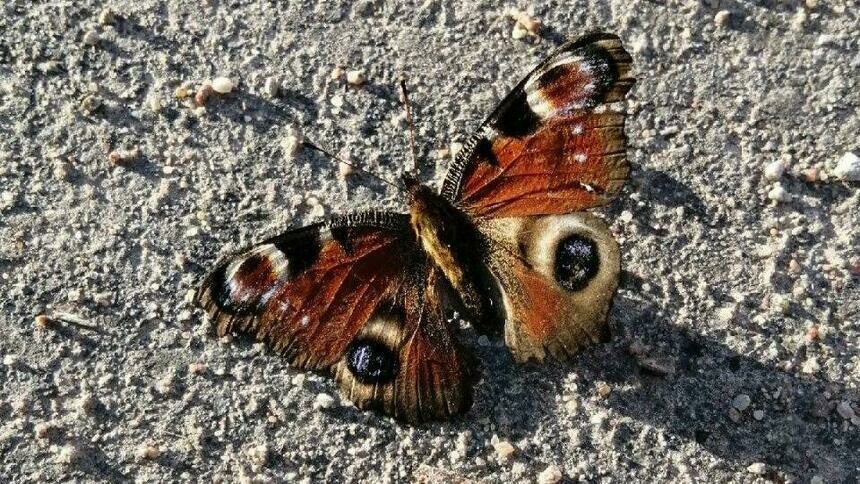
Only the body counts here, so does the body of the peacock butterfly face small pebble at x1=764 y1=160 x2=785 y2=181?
no

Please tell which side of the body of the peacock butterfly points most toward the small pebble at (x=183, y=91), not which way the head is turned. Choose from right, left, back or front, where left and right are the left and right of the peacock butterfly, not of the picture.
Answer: front

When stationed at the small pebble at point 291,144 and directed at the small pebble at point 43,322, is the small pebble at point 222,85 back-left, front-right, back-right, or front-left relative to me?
front-right

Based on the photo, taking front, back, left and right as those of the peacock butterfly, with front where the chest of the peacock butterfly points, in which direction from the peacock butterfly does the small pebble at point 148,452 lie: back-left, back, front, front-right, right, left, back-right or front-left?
front-left

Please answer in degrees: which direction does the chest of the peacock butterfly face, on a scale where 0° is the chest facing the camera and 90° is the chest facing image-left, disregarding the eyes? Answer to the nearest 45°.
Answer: approximately 135°

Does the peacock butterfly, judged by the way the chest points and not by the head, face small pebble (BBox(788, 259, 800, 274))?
no

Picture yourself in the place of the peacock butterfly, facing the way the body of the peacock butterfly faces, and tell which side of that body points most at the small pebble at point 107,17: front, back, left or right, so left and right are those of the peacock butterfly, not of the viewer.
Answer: front

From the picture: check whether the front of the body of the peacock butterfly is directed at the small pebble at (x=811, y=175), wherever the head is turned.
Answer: no

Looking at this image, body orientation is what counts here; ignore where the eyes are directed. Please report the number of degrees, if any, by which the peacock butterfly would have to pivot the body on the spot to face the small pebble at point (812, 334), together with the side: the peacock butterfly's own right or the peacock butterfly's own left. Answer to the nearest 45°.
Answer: approximately 135° to the peacock butterfly's own right

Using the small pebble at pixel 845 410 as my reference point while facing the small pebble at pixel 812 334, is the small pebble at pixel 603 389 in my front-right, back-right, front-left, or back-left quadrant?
front-left

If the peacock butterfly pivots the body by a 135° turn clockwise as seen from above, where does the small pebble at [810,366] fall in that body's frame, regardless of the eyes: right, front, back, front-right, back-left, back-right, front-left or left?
front

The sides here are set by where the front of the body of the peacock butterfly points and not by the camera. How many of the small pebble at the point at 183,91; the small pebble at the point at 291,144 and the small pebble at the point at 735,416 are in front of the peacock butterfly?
2

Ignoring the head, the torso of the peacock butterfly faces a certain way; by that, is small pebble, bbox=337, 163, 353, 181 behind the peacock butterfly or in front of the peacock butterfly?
in front
